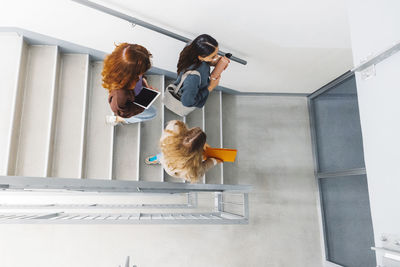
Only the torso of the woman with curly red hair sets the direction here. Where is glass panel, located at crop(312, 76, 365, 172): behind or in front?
in front

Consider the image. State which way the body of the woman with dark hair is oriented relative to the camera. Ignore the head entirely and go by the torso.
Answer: to the viewer's right

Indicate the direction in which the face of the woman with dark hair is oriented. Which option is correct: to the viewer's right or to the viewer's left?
to the viewer's right
